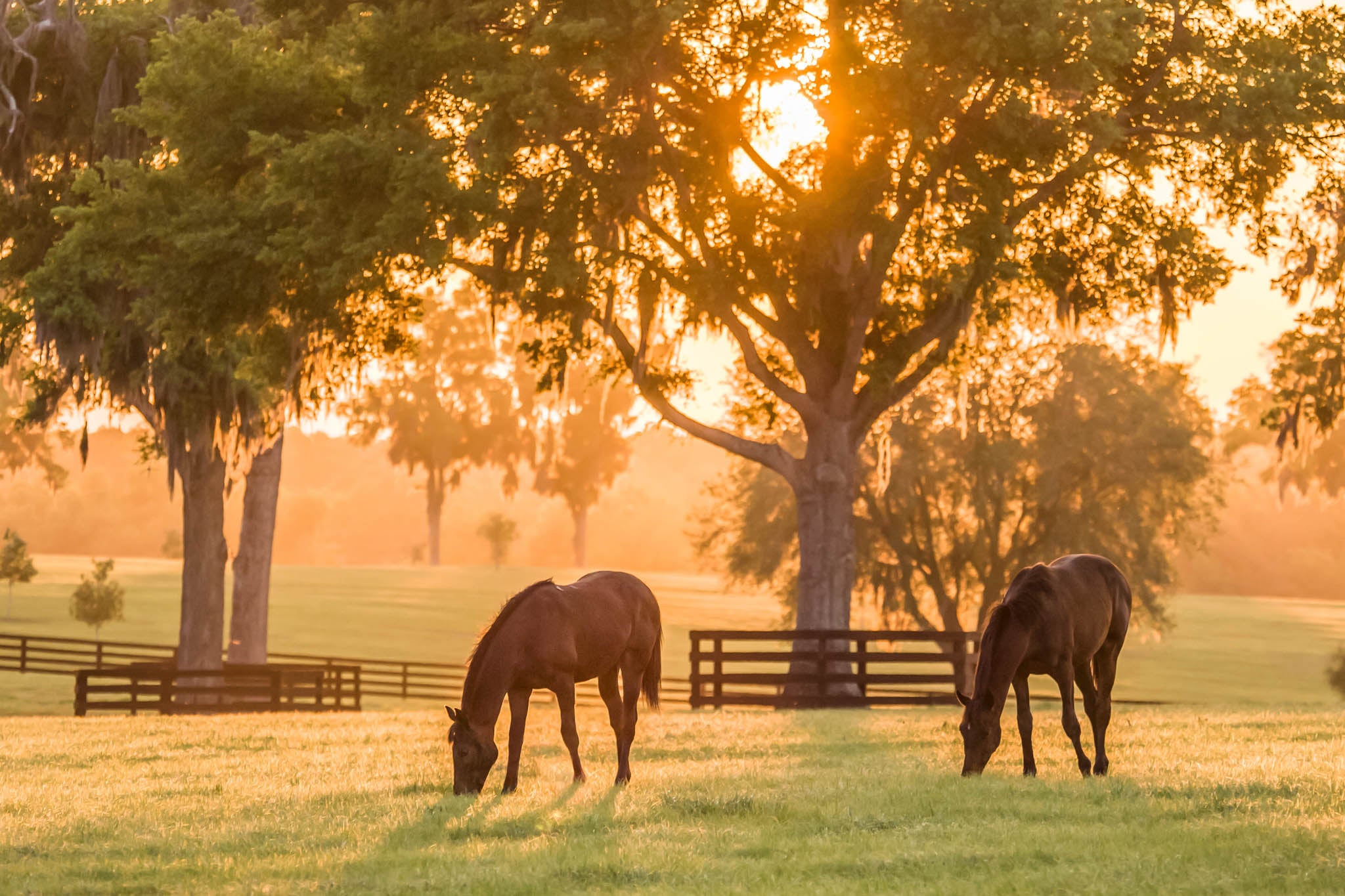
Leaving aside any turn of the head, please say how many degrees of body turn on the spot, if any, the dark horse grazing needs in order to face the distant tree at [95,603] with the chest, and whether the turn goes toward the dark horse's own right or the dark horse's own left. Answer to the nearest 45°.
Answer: approximately 90° to the dark horse's own right

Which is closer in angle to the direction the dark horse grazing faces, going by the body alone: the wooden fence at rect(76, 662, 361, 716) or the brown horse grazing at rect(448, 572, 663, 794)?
the brown horse grazing

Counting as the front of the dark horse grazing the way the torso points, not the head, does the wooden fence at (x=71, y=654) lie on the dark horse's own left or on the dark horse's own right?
on the dark horse's own right

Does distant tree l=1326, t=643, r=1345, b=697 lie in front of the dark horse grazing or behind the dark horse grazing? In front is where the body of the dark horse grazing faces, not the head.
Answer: behind

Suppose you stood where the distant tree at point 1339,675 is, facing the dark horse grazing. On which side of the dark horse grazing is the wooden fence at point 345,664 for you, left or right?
right

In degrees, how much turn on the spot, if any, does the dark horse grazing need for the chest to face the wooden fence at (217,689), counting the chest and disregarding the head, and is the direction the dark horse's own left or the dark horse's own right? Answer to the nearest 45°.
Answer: approximately 90° to the dark horse's own right

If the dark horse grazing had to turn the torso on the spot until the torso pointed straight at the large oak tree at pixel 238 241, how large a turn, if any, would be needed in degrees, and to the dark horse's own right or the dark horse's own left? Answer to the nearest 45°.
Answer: approximately 90° to the dark horse's own right

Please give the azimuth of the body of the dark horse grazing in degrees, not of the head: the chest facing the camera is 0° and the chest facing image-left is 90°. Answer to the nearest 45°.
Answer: approximately 45°
